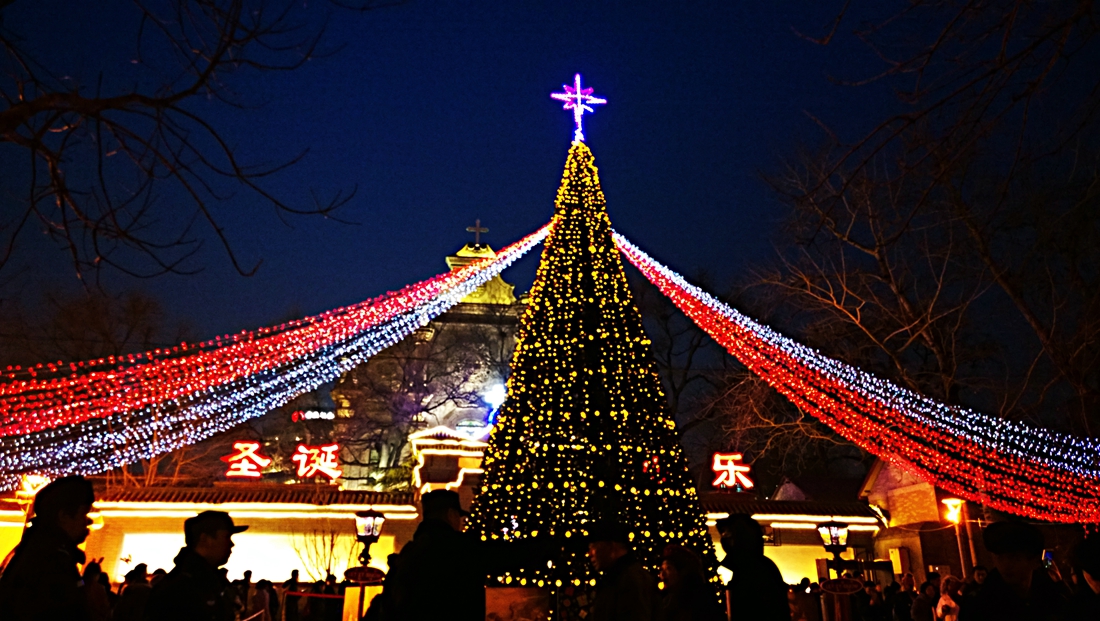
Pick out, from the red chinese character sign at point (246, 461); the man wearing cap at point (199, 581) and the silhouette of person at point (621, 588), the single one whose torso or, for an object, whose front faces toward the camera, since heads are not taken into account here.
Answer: the red chinese character sign

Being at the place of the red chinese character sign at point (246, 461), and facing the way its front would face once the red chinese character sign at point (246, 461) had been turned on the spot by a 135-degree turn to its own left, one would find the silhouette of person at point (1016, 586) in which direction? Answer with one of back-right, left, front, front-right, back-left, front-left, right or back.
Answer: back-right

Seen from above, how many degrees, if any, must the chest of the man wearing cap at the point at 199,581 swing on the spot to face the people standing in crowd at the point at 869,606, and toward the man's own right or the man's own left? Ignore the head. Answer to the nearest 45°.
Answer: approximately 45° to the man's own left

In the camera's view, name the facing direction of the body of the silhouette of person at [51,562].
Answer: to the viewer's right

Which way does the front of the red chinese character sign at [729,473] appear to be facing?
toward the camera

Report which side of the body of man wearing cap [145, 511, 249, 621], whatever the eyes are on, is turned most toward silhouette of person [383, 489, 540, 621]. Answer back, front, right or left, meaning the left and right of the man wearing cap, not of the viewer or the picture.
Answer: front

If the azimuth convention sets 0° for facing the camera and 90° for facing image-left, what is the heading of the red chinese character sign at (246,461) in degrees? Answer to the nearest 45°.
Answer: approximately 0°

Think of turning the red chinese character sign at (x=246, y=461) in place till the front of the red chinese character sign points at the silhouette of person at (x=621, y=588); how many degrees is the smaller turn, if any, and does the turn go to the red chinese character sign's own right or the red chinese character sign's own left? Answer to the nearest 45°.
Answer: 0° — it already faces them

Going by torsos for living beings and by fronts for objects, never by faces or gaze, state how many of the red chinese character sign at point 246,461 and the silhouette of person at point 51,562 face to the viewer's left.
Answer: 0

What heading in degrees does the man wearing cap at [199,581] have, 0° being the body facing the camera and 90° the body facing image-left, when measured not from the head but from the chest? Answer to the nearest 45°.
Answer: approximately 270°

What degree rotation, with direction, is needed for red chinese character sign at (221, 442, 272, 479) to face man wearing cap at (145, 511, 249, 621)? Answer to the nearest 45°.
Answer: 0° — it already faces them

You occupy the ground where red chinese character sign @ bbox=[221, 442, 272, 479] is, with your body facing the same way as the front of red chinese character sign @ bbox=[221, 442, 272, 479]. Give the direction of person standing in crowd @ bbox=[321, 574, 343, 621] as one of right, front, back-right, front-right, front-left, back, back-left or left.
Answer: front

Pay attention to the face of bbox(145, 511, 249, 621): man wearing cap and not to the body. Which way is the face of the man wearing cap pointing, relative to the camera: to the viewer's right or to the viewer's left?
to the viewer's right
